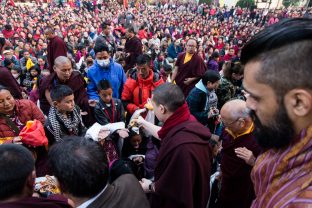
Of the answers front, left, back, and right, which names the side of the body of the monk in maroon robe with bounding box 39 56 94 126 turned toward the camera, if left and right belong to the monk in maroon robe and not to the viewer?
front

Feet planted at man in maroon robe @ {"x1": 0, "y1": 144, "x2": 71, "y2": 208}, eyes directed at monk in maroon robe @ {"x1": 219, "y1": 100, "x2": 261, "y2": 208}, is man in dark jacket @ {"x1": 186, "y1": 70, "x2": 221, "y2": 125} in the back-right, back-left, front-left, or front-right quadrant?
front-left

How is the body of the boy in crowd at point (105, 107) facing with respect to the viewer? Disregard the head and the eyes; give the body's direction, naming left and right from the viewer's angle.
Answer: facing the viewer

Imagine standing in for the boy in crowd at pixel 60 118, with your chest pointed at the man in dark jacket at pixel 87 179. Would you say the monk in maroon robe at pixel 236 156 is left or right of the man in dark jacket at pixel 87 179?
left

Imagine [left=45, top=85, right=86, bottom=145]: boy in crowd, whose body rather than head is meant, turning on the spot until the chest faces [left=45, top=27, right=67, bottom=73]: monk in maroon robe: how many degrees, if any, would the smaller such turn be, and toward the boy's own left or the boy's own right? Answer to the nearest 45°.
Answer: approximately 135° to the boy's own left

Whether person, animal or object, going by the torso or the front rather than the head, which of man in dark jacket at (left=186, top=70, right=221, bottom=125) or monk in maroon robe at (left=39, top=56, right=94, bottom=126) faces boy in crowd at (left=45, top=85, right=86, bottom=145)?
the monk in maroon robe

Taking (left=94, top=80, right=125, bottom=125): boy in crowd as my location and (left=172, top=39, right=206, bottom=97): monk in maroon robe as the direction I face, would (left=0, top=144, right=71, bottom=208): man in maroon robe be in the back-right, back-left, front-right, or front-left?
back-right

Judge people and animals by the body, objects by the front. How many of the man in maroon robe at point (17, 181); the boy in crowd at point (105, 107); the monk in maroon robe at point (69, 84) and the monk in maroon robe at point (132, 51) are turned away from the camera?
1

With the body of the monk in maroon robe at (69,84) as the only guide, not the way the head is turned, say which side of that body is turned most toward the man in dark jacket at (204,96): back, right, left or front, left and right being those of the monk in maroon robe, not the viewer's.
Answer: left

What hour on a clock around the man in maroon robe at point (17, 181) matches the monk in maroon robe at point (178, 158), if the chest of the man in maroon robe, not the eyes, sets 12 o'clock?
The monk in maroon robe is roughly at 3 o'clock from the man in maroon robe.
